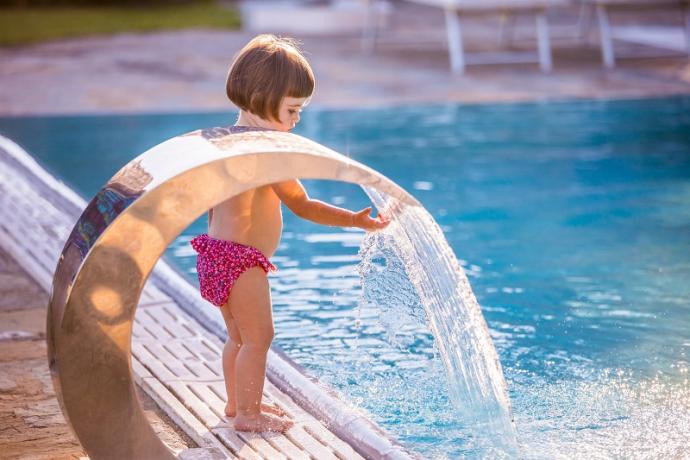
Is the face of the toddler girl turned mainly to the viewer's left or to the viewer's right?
to the viewer's right

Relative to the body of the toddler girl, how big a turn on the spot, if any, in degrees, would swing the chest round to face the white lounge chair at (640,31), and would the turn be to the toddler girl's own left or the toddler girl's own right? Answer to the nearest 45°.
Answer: approximately 45° to the toddler girl's own left

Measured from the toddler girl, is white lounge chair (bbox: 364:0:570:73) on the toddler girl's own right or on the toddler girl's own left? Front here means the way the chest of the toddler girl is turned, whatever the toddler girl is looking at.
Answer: on the toddler girl's own left

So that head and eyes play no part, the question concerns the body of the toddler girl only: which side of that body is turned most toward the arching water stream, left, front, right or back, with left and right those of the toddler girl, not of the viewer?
front

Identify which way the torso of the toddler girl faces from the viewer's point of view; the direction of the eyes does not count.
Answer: to the viewer's right

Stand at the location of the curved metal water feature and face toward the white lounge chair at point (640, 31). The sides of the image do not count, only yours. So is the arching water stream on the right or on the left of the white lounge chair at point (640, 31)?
right

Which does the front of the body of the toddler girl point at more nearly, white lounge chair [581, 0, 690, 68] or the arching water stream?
the arching water stream
